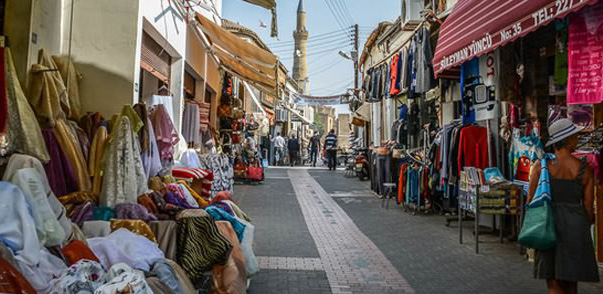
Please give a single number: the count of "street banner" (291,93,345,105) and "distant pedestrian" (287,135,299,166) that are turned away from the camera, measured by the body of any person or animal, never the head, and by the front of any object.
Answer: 1

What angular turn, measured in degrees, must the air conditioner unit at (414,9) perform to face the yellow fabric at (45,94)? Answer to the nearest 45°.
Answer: approximately 45° to its left

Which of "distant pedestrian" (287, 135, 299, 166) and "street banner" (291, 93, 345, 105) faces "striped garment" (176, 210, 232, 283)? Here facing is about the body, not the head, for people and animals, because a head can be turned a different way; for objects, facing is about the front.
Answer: the street banner

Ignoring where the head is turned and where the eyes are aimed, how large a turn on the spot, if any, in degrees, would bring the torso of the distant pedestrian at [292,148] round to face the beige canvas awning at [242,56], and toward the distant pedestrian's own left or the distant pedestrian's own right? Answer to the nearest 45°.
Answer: approximately 180°

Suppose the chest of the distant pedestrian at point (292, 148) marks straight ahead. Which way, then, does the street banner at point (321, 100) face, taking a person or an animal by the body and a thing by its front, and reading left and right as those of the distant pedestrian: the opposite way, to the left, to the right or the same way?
the opposite way

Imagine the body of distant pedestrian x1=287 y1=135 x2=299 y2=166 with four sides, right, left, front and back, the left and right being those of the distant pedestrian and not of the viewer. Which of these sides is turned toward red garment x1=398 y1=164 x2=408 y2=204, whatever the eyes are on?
back

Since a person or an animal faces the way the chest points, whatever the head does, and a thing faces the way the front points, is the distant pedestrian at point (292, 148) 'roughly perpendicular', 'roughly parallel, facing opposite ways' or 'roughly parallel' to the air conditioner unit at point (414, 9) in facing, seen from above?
roughly perpendicular

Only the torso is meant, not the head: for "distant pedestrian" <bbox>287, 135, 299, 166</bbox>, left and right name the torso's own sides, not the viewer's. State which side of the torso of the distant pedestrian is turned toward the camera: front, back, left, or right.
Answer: back

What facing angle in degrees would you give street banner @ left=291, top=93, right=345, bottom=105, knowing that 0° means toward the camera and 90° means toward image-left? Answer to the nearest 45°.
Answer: approximately 0°

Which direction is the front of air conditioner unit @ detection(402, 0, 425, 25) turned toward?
to the viewer's left
